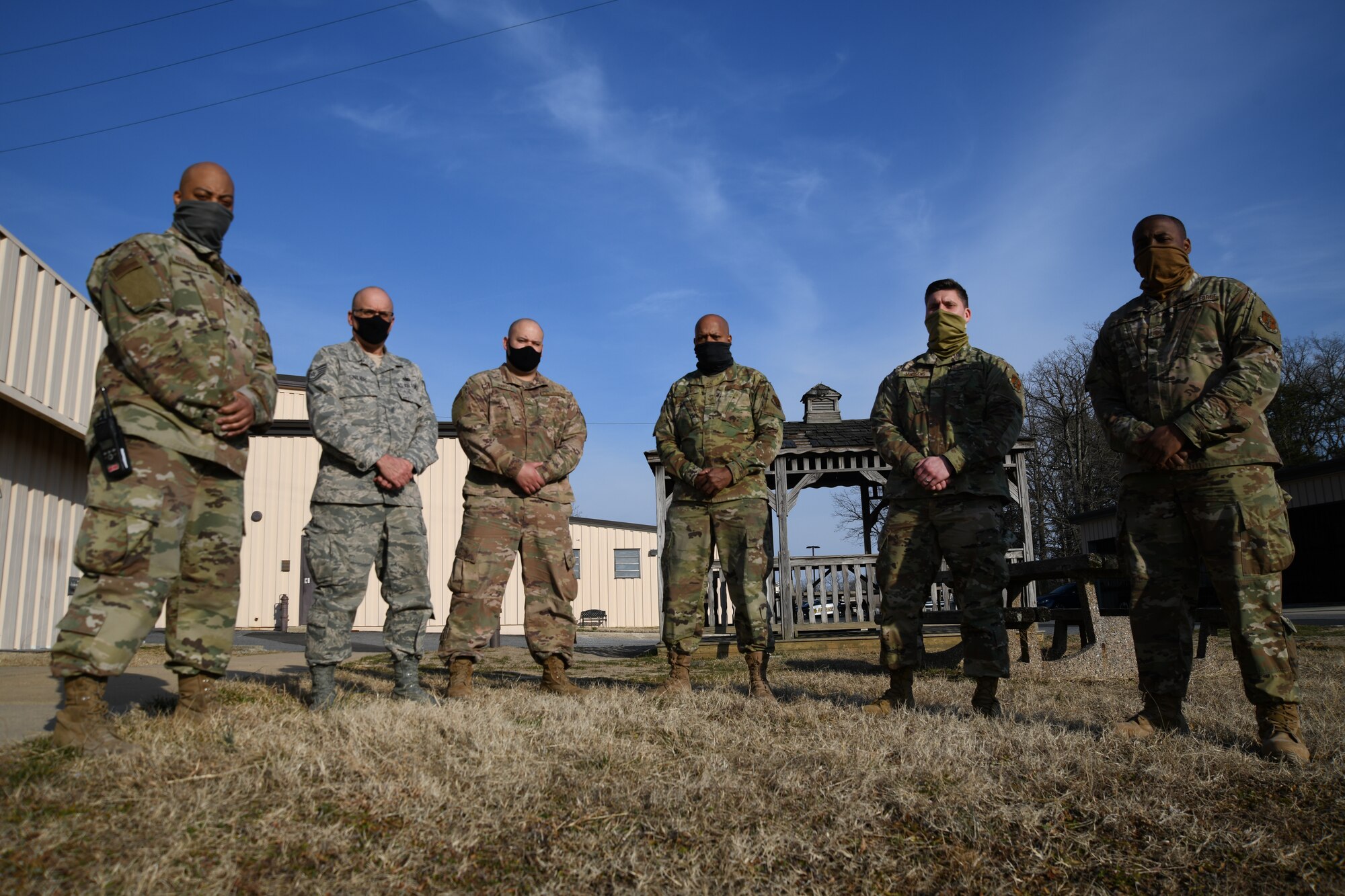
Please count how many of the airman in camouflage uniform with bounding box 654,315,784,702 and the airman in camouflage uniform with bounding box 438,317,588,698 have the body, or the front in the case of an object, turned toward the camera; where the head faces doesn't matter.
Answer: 2

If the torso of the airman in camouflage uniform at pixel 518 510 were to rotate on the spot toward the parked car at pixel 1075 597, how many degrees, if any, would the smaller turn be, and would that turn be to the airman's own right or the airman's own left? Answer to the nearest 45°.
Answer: approximately 135° to the airman's own left

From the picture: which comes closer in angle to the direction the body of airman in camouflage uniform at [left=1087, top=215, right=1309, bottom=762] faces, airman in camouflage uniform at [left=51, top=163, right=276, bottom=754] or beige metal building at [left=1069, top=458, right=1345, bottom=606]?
the airman in camouflage uniform

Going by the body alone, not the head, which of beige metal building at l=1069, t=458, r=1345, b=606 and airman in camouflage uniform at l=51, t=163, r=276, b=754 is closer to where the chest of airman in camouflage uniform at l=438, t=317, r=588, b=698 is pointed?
the airman in camouflage uniform

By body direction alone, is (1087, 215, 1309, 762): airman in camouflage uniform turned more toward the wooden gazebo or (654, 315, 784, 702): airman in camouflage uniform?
the airman in camouflage uniform

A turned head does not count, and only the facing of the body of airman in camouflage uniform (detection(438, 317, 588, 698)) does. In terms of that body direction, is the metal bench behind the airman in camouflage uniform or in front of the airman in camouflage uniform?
behind

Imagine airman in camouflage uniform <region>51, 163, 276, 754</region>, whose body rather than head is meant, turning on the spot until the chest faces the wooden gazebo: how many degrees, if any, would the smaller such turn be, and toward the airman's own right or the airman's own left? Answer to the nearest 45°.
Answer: approximately 90° to the airman's own left

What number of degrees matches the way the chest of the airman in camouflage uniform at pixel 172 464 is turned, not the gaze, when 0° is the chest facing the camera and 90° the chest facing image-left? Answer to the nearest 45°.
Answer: approximately 315°

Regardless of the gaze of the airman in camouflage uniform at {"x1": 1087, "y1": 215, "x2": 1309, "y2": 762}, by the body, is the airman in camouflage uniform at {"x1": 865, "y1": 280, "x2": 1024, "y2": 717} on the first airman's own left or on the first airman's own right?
on the first airman's own right

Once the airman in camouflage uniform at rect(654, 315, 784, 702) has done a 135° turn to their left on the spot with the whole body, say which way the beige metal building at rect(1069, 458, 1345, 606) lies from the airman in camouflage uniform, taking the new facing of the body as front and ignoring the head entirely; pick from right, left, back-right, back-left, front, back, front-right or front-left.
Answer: front
